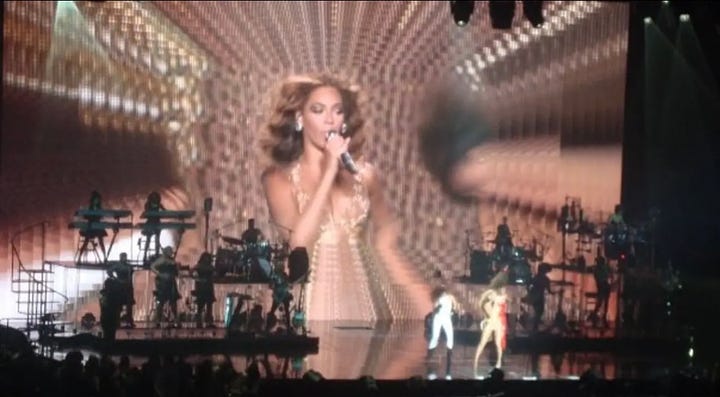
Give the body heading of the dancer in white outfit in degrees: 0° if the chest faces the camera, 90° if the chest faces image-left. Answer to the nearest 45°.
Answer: approximately 0°

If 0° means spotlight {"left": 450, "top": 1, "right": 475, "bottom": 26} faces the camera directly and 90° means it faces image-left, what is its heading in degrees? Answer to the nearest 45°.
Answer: approximately 0°

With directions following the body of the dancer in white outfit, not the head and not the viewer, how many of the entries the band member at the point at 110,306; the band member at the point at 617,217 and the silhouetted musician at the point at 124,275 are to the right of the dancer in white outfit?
2

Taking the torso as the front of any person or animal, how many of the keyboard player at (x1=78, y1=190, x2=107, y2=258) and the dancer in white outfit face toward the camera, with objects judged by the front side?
2

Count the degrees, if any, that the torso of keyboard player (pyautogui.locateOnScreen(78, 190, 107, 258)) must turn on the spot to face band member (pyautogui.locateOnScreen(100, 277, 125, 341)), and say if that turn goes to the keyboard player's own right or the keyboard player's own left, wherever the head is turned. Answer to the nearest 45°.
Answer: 0° — they already face them

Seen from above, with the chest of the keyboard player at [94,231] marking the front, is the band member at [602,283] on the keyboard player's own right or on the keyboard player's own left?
on the keyboard player's own left

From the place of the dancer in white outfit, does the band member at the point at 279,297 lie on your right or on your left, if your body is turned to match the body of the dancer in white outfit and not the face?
on your right
